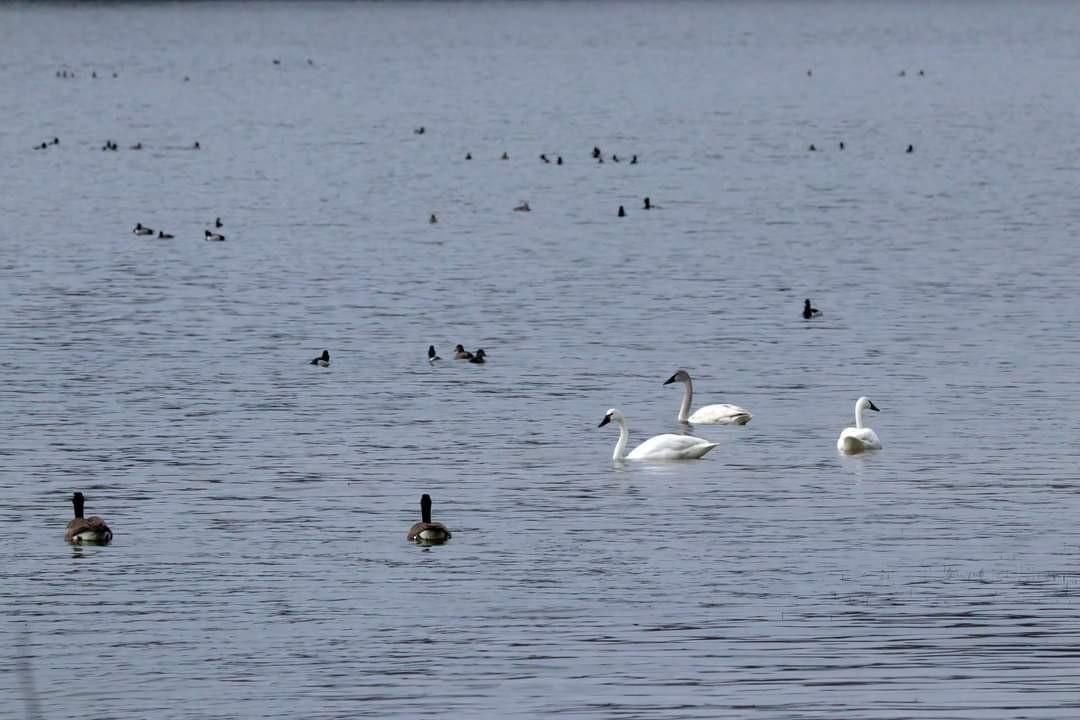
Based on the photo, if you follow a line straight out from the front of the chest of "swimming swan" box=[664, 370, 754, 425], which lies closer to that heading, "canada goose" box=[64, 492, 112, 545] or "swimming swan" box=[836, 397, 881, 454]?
the canada goose

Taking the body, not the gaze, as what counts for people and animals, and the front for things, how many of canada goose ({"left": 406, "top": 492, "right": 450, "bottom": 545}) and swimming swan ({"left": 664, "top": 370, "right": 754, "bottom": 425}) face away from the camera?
1

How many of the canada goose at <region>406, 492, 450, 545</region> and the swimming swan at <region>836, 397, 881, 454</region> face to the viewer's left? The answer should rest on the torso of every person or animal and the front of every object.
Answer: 0

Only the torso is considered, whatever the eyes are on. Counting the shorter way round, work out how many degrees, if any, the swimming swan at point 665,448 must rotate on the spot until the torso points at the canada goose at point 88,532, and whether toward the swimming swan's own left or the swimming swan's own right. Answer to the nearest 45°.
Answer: approximately 45° to the swimming swan's own left

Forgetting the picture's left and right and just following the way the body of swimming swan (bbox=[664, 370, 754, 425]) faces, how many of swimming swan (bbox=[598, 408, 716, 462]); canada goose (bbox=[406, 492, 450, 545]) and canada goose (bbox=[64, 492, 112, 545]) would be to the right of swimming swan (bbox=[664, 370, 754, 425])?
0

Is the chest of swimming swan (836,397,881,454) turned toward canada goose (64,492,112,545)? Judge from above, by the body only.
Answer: no

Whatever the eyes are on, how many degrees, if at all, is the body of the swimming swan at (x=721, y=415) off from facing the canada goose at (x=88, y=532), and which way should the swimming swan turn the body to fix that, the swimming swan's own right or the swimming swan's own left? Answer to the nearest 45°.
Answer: approximately 45° to the swimming swan's own left

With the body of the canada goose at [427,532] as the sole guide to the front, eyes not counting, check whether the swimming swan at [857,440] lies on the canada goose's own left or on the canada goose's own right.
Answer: on the canada goose's own right

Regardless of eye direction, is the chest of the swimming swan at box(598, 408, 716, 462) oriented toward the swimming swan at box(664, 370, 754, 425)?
no

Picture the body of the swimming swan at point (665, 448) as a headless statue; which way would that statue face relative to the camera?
to the viewer's left

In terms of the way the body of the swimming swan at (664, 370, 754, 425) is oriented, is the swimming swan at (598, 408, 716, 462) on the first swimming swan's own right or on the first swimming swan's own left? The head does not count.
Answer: on the first swimming swan's own left

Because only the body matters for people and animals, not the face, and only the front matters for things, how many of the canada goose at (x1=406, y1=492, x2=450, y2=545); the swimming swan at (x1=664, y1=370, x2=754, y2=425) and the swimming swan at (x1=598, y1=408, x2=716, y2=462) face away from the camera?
1

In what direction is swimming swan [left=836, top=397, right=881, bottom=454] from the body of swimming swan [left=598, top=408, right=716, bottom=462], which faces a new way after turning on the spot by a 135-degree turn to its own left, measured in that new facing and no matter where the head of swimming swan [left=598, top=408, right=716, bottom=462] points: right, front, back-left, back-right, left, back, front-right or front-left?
front-left

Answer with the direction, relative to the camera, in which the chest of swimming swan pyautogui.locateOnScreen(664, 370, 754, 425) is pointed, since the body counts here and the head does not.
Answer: to the viewer's left

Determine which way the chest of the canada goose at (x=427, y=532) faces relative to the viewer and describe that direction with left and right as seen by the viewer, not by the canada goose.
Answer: facing away from the viewer

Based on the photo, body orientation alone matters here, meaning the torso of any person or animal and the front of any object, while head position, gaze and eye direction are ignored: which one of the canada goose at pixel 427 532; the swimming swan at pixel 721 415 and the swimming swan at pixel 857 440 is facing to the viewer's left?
the swimming swan at pixel 721 415
